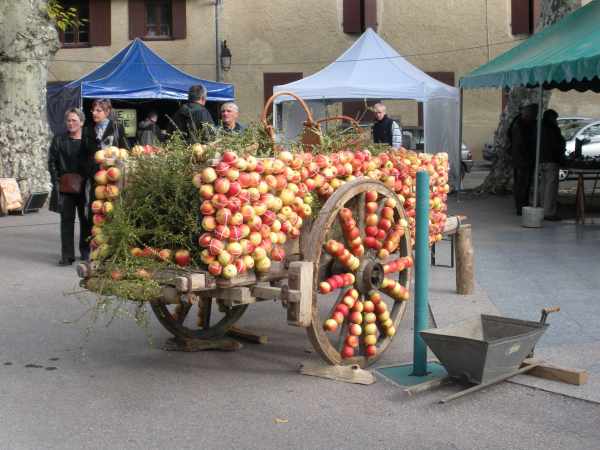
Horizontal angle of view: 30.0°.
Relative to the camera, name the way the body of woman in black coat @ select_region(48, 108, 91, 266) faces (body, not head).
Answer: toward the camera

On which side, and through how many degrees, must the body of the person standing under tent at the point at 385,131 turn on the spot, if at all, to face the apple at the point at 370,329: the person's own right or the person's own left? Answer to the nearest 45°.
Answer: approximately 45° to the person's own left
